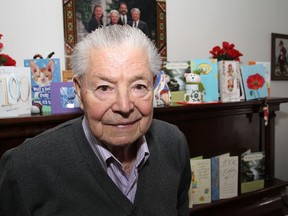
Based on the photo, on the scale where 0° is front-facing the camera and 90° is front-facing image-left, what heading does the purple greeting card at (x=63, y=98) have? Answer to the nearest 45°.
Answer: approximately 0°

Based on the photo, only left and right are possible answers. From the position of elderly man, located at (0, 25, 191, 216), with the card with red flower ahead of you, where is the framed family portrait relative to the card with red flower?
left

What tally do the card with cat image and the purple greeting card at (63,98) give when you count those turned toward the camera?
2

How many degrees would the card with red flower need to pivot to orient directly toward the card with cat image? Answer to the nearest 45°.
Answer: approximately 45° to its right

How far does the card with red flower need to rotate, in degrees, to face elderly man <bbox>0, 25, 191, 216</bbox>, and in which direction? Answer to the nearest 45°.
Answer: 0° — it already faces them

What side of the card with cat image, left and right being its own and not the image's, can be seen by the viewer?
front

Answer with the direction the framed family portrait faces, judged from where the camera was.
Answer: facing the viewer

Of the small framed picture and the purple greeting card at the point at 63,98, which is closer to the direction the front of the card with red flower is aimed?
the purple greeting card

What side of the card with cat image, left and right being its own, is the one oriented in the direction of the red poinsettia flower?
left

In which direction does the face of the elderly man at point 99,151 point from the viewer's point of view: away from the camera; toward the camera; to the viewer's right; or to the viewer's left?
toward the camera

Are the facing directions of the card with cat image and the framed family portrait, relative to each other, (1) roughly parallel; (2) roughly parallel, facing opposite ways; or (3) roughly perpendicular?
roughly parallel

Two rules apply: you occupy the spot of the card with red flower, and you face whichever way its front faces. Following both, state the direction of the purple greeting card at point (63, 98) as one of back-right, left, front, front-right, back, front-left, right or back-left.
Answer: front-right

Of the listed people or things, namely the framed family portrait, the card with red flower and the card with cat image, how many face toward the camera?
3

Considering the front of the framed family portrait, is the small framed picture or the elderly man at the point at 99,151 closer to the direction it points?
the elderly man
